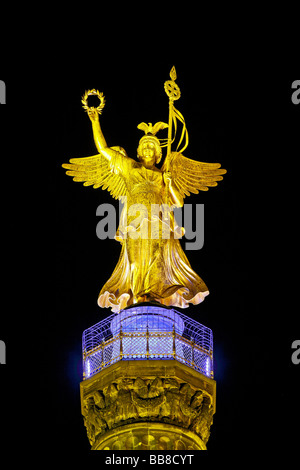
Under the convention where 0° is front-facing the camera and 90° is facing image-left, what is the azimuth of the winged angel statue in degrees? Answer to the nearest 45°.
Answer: approximately 0°
